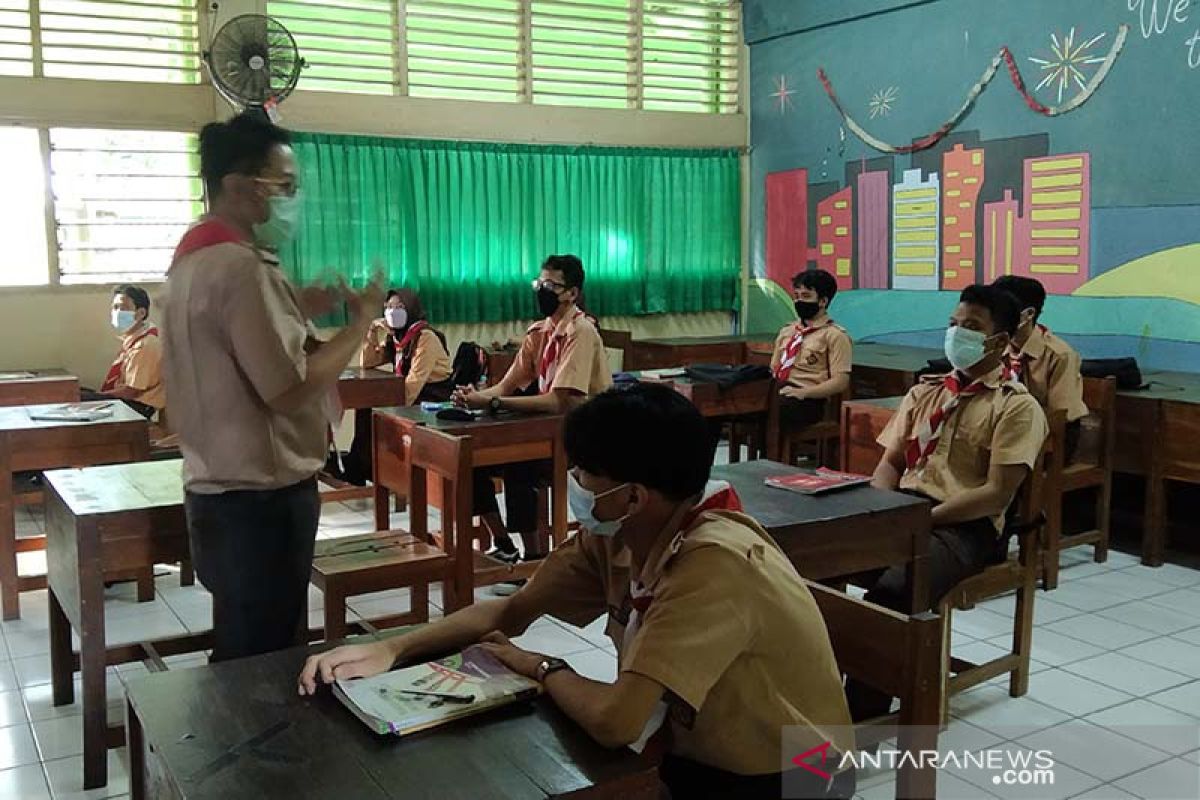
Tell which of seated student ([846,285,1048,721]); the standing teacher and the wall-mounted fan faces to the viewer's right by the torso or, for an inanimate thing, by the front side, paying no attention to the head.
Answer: the standing teacher

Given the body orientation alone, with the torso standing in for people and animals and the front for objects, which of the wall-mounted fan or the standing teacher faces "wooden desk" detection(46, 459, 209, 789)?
the wall-mounted fan

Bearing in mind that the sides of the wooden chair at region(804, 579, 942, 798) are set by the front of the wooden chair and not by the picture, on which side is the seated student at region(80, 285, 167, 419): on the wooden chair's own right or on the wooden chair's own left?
on the wooden chair's own right

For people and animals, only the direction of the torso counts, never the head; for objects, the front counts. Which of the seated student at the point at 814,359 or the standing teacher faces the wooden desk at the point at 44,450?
the seated student

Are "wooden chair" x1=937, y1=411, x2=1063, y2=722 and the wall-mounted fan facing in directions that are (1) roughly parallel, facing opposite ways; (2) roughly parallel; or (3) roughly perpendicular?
roughly perpendicular

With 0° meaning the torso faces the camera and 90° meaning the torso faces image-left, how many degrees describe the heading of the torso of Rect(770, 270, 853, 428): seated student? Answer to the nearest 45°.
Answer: approximately 45°

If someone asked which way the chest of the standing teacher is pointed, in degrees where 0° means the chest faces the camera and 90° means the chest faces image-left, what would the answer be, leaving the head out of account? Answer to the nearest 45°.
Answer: approximately 270°

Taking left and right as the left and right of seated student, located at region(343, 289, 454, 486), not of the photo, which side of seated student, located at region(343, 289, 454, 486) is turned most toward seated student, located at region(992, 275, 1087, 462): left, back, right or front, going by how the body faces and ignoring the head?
left

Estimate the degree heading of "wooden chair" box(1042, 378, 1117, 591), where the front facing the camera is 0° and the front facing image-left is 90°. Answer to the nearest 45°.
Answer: approximately 45°
